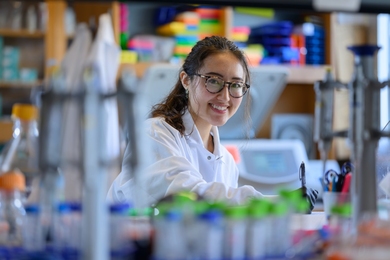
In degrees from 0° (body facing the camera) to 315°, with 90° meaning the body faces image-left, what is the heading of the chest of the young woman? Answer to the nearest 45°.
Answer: approximately 315°

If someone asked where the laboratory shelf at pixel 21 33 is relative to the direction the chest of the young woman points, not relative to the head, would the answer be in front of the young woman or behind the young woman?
behind

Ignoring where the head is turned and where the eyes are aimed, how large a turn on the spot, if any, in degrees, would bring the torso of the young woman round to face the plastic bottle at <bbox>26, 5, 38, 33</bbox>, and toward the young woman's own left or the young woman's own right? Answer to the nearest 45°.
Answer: approximately 180°

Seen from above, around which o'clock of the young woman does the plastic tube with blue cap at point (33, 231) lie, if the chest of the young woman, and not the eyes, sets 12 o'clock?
The plastic tube with blue cap is roughly at 2 o'clock from the young woman.

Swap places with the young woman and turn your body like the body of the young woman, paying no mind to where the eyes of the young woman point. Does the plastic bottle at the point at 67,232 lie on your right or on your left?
on your right

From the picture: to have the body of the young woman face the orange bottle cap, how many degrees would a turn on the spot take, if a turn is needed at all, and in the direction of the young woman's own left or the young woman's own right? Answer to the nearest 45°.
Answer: approximately 45° to the young woman's own right

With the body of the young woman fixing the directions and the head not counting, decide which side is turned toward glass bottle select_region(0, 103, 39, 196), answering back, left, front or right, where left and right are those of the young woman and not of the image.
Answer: right
